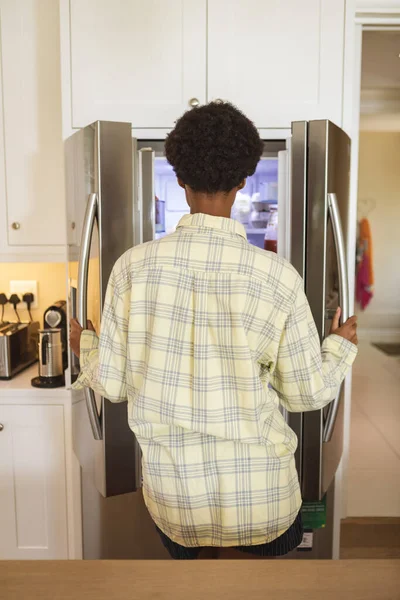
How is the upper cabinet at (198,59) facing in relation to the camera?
toward the camera

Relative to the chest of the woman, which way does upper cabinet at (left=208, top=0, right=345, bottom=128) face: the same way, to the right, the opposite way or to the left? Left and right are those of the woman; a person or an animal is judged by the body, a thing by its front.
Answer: the opposite way

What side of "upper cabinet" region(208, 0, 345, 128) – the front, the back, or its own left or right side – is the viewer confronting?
front

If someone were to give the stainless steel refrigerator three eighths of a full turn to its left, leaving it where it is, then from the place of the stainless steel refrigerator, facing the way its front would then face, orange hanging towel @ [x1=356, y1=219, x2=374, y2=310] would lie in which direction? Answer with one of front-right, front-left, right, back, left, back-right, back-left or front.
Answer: front

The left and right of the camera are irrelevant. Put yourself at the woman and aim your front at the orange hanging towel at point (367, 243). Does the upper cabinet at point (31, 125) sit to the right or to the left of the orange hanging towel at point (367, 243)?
left

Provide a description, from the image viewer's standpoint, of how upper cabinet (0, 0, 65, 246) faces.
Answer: facing the viewer

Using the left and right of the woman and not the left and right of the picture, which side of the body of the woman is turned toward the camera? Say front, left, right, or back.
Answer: back

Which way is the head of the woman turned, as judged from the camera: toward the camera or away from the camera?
away from the camera

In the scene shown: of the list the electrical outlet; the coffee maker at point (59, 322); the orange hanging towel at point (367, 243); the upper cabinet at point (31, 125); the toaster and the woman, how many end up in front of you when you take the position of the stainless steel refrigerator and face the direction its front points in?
1

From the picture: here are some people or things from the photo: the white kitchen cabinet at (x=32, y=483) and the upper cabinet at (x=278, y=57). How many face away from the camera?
0

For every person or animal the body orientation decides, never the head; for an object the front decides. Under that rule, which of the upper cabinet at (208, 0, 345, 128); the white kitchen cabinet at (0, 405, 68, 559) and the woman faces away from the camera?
the woman

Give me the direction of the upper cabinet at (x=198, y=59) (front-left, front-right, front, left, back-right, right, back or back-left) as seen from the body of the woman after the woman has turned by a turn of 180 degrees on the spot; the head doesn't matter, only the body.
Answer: back
